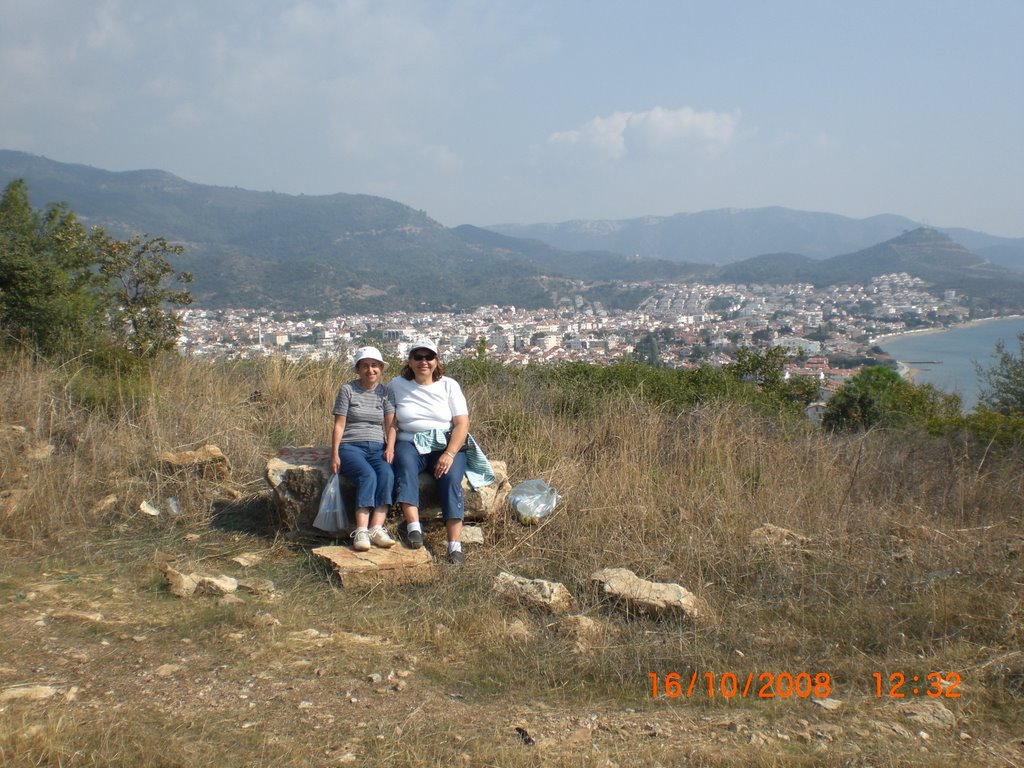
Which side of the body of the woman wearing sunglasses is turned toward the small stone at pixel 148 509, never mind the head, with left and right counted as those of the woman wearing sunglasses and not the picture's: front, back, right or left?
right

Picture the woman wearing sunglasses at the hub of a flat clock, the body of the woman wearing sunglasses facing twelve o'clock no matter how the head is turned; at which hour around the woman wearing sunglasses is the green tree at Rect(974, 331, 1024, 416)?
The green tree is roughly at 8 o'clock from the woman wearing sunglasses.

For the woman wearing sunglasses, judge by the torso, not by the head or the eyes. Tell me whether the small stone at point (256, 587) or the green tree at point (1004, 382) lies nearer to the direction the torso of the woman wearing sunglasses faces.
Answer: the small stone

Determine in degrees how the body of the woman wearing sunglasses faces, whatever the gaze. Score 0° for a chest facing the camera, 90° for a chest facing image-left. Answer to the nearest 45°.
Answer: approximately 0°

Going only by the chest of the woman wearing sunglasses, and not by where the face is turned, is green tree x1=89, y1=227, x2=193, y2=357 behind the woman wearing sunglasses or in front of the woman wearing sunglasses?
behind

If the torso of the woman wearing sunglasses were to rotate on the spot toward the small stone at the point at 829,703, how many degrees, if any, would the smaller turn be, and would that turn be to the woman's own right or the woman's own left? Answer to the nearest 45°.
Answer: approximately 45° to the woman's own left

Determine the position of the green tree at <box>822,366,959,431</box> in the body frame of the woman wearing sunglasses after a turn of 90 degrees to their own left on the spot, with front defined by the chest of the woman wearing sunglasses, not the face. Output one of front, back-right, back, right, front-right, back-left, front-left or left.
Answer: front-left

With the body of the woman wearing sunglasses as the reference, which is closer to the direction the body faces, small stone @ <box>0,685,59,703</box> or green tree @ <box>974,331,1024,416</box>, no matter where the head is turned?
the small stone

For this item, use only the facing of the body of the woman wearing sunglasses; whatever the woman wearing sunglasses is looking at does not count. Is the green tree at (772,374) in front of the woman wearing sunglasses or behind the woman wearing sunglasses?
behind

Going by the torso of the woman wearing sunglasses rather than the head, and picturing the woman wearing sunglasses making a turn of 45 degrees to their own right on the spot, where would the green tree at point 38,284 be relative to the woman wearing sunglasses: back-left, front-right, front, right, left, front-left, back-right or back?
right
